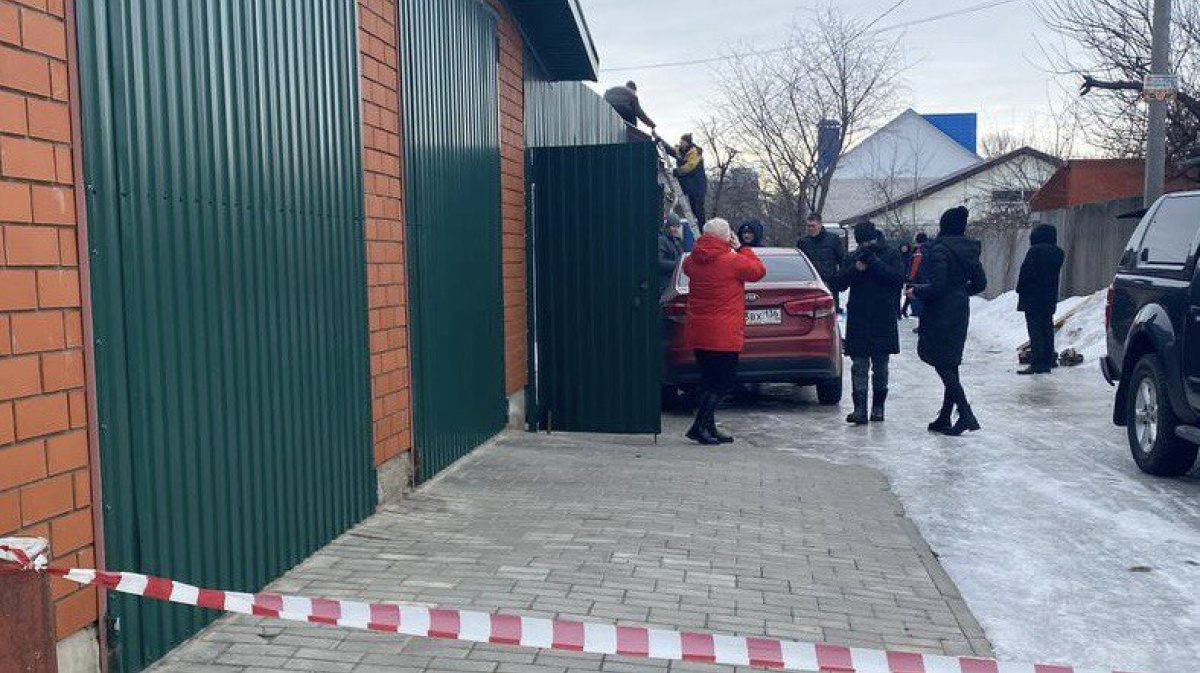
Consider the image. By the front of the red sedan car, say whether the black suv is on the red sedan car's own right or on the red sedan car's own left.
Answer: on the red sedan car's own right

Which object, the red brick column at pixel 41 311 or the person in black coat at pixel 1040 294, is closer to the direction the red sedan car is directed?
the person in black coat

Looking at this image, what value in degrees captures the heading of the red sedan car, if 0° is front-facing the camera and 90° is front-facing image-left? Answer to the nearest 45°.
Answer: approximately 180°

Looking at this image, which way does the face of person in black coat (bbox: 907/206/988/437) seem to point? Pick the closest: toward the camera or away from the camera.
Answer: away from the camera

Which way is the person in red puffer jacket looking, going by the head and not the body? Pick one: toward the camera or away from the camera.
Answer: away from the camera
